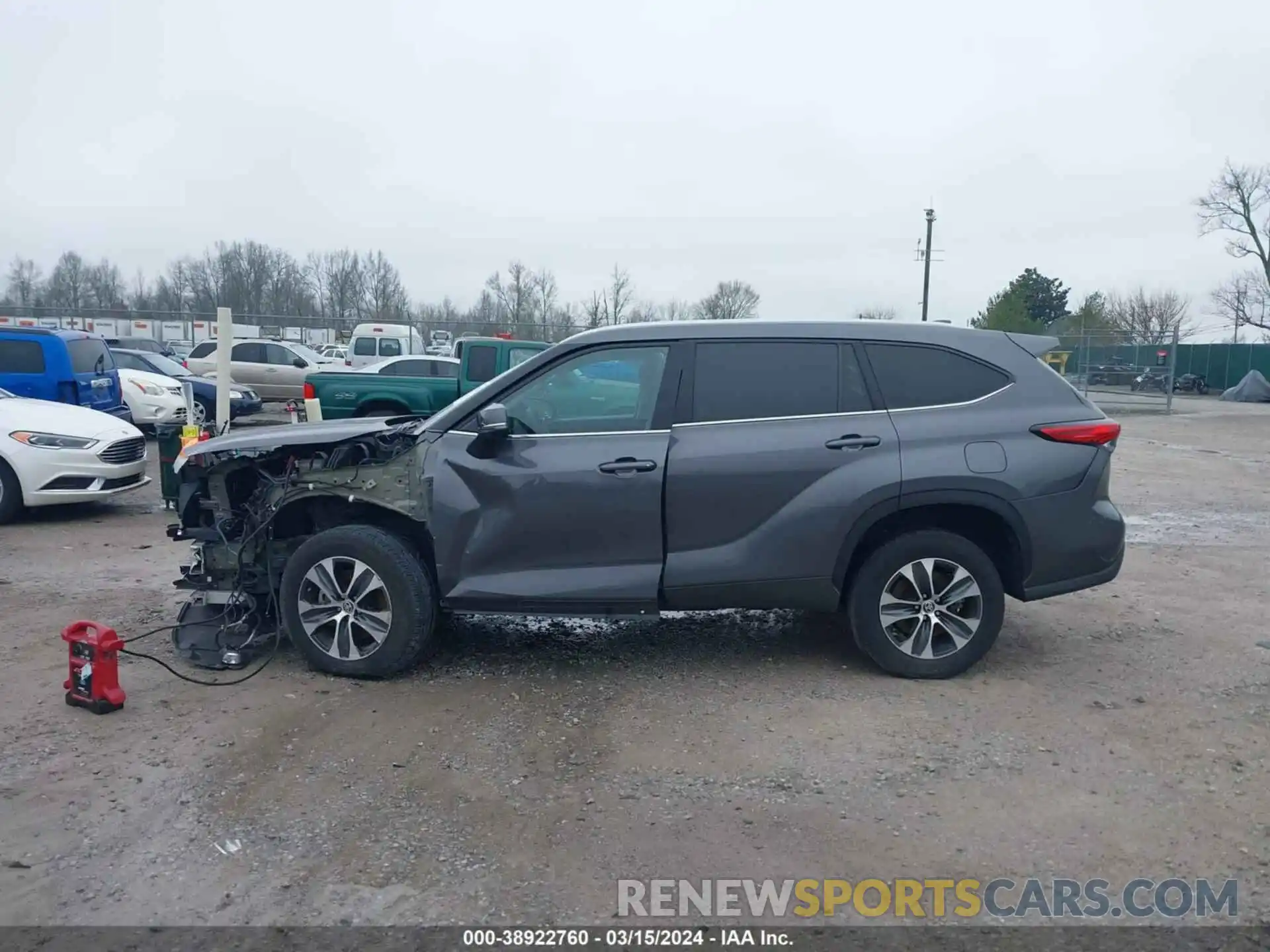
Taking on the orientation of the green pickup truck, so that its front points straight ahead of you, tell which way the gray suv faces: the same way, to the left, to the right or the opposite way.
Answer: the opposite way

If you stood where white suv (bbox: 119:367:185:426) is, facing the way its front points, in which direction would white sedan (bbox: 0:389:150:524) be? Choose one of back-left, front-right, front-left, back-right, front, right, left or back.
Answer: front-right

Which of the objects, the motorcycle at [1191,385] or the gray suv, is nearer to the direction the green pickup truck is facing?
the motorcycle

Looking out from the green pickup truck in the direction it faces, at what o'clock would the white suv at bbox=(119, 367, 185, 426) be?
The white suv is roughly at 7 o'clock from the green pickup truck.

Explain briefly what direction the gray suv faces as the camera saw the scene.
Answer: facing to the left of the viewer

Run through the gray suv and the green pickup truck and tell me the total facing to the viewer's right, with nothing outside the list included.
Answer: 1

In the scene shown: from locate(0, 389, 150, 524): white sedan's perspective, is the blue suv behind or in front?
behind

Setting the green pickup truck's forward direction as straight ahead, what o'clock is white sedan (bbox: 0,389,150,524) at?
The white sedan is roughly at 4 o'clock from the green pickup truck.

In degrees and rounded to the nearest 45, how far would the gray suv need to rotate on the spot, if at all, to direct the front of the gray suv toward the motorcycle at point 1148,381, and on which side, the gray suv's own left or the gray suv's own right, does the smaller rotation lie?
approximately 135° to the gray suv's own right

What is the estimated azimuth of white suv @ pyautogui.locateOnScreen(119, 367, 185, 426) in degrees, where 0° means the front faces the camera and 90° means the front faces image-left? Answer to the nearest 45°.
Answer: approximately 315°

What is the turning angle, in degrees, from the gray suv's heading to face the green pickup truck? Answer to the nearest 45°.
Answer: approximately 90° to its right

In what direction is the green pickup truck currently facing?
to the viewer's right
